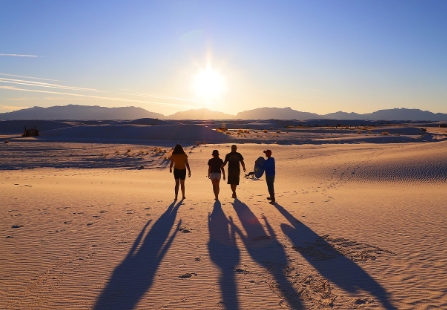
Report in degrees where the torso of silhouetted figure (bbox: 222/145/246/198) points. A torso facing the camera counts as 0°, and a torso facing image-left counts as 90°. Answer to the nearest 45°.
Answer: approximately 180°
